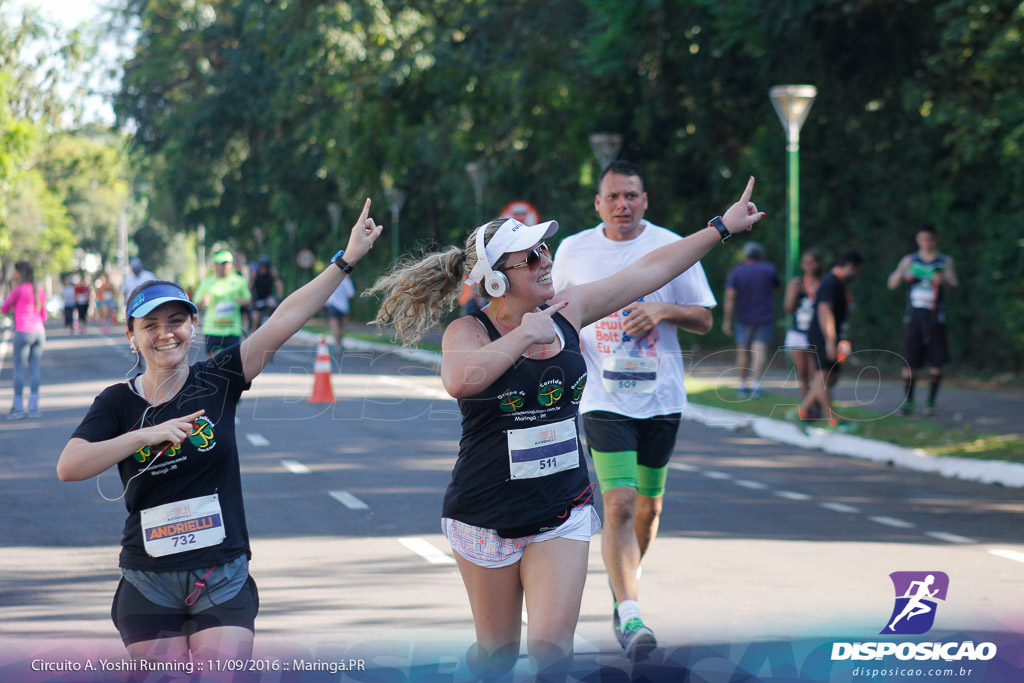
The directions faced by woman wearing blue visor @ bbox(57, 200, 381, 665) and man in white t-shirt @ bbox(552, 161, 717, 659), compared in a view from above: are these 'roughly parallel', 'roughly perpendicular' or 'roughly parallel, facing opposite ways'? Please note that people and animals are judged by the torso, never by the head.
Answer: roughly parallel

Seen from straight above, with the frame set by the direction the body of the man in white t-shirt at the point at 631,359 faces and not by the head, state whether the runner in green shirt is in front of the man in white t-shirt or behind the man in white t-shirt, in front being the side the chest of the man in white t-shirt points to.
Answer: behind

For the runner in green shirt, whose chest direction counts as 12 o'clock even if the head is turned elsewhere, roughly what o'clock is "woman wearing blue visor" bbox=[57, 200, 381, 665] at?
The woman wearing blue visor is roughly at 12 o'clock from the runner in green shirt.

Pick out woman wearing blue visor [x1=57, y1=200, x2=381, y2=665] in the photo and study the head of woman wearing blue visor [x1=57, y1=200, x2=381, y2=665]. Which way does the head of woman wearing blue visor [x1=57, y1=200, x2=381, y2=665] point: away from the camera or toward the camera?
toward the camera

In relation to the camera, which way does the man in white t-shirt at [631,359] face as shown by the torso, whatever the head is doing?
toward the camera

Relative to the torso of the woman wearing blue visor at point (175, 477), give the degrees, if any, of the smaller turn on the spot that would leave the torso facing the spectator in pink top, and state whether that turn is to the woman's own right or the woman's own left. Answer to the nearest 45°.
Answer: approximately 180°

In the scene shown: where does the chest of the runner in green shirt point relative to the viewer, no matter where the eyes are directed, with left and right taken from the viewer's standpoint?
facing the viewer

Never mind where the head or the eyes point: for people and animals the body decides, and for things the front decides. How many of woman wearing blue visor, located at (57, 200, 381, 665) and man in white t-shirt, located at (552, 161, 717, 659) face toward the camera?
2

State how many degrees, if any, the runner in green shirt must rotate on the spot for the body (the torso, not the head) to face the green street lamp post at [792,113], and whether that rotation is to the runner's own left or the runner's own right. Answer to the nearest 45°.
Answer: approximately 90° to the runner's own left

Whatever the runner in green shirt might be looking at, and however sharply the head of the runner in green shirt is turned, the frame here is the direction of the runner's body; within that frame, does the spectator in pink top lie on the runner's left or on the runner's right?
on the runner's right

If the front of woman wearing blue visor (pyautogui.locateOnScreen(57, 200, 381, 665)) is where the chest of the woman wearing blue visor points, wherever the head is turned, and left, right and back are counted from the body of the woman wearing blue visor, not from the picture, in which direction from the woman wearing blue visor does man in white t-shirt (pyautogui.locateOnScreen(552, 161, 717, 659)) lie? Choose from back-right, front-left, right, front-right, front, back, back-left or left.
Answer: back-left

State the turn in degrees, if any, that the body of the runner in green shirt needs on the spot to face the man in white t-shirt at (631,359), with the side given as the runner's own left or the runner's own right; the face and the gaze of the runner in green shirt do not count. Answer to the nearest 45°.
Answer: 0° — they already face them

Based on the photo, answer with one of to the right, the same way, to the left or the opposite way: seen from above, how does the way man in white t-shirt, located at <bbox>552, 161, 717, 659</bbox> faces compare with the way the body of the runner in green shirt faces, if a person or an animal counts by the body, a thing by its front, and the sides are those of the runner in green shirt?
the same way

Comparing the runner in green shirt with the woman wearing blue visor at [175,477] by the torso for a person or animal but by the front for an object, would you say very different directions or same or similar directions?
same or similar directions
